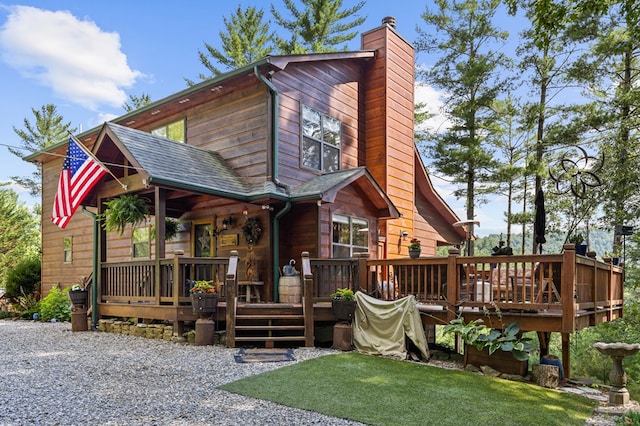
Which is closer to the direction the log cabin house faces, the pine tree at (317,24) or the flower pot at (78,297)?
the flower pot

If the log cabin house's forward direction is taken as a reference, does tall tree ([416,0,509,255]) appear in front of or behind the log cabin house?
behind

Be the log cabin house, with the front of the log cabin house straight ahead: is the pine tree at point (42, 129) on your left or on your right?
on your right

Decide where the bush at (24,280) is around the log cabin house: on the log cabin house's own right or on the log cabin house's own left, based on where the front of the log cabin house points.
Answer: on the log cabin house's own right

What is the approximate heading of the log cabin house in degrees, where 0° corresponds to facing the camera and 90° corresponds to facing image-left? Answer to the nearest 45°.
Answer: approximately 45°

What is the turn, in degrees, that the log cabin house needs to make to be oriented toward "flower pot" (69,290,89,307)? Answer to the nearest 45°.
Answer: approximately 45° to its right

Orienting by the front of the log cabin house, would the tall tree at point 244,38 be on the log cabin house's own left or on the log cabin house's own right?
on the log cabin house's own right
